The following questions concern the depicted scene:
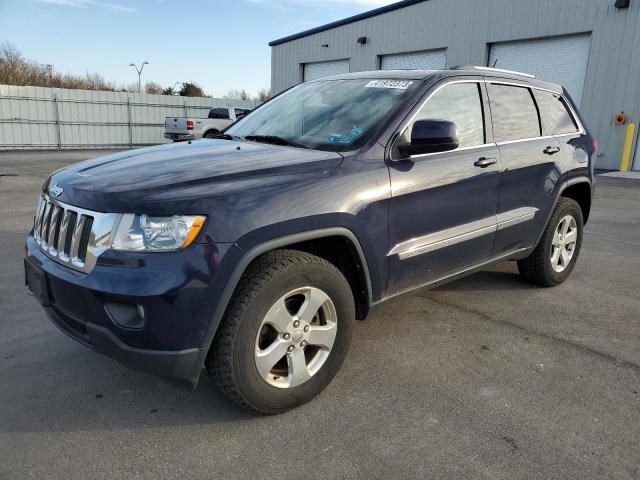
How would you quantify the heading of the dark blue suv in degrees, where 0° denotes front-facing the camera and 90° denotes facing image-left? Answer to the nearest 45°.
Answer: approximately 45°

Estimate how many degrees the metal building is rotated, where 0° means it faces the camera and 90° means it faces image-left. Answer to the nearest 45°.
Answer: approximately 45°

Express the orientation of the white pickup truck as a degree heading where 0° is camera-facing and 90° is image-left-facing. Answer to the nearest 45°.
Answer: approximately 225°

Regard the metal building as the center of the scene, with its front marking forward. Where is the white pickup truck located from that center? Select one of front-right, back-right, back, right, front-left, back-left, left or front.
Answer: front-right

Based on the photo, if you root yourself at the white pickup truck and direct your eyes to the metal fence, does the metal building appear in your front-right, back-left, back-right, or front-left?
back-right

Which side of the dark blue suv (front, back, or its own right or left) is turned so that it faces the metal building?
back

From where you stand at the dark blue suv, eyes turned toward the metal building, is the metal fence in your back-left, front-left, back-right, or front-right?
front-left

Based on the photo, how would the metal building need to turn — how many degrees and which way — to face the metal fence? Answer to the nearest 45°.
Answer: approximately 45° to its right

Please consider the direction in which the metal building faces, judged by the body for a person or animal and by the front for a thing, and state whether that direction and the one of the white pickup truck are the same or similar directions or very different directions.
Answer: very different directions

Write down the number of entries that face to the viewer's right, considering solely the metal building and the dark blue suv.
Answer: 0
